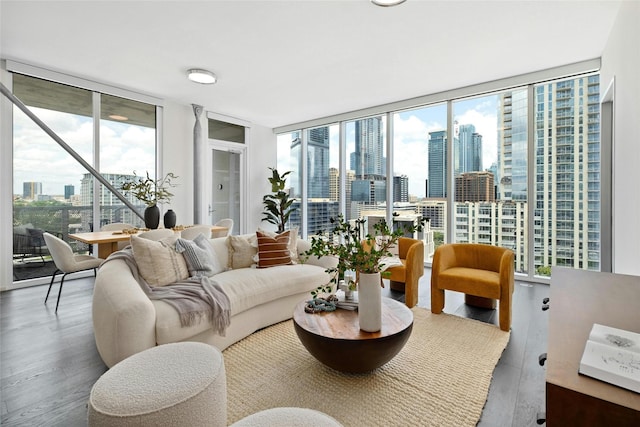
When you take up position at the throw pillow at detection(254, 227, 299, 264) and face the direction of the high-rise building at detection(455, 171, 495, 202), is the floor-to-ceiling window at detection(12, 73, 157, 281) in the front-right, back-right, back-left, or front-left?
back-left

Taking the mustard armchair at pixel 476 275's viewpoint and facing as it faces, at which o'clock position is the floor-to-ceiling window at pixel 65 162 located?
The floor-to-ceiling window is roughly at 1 o'clock from the mustard armchair.

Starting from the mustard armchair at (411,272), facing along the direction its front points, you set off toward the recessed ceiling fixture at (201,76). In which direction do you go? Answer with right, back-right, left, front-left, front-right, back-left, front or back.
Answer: front-right

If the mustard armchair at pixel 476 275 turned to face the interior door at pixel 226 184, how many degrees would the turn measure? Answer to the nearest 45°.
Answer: approximately 45° to its right

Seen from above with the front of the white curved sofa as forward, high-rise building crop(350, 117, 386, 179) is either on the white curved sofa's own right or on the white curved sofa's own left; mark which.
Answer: on the white curved sofa's own left

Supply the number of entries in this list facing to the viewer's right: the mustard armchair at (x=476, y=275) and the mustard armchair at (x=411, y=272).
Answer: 0

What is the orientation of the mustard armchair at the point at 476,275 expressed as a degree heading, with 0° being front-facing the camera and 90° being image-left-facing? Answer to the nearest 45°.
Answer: approximately 45°

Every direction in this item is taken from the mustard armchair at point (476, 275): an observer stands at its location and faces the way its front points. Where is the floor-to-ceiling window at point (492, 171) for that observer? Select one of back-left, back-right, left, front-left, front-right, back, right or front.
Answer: back-right

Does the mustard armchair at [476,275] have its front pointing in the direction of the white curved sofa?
yes

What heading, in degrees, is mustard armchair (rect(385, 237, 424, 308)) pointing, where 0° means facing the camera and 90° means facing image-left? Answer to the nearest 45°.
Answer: approximately 45°

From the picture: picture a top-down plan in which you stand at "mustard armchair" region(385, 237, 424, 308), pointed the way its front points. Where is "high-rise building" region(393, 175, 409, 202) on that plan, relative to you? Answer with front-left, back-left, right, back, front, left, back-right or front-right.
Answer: back-right

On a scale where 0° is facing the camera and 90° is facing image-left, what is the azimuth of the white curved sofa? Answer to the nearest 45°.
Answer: approximately 315°

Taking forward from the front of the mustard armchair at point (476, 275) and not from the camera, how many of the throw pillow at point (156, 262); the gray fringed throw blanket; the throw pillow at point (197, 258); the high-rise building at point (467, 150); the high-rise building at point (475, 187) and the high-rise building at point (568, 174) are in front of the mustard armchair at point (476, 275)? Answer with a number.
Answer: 3

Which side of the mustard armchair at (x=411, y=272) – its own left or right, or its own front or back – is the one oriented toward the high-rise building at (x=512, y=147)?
back
